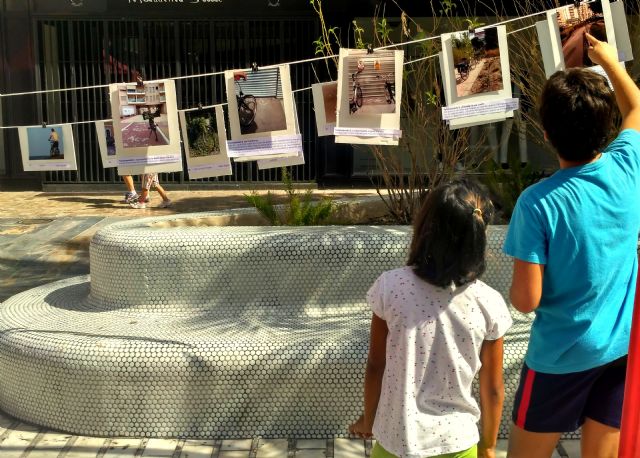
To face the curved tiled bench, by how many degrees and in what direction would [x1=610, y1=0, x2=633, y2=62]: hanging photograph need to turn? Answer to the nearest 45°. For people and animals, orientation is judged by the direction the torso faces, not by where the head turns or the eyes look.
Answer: approximately 45° to its right

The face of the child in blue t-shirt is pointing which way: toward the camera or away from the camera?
away from the camera

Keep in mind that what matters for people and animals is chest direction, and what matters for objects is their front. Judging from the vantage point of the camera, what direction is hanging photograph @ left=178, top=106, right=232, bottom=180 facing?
facing the viewer

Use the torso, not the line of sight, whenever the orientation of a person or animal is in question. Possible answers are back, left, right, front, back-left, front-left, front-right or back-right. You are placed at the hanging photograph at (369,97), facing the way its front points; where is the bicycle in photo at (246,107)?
right

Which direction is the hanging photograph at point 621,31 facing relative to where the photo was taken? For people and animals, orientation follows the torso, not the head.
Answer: toward the camera

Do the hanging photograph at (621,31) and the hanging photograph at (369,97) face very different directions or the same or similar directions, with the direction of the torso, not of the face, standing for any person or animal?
same or similar directions

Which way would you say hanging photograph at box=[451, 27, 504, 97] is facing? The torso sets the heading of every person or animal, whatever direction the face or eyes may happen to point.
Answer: toward the camera

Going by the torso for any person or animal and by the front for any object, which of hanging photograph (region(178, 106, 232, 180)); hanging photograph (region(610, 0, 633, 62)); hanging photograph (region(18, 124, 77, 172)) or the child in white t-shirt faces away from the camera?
the child in white t-shirt

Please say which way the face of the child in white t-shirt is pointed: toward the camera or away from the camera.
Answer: away from the camera

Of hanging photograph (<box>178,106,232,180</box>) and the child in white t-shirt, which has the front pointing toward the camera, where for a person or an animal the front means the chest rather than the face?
the hanging photograph

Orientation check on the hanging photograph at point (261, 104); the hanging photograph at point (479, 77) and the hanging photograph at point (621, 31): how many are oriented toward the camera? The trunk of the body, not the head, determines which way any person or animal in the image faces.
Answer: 3

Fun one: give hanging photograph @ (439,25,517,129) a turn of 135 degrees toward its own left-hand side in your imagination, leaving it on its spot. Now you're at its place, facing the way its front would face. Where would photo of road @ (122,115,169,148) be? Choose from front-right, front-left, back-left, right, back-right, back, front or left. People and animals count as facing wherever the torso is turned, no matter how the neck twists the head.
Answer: back-left

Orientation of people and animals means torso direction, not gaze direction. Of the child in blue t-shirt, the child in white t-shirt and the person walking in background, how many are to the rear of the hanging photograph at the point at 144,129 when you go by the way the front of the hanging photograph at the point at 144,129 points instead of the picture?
1

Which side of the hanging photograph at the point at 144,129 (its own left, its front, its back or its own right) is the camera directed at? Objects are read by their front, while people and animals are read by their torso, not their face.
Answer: front

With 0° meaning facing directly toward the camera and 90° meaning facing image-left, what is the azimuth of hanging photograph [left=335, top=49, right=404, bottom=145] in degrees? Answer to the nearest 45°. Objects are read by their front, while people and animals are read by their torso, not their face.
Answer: approximately 0°

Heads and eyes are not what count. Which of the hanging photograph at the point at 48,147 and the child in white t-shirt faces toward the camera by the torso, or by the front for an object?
the hanging photograph

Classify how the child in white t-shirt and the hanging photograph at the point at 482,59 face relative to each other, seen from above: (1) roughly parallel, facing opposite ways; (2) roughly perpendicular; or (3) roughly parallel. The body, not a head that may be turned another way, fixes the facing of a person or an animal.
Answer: roughly parallel, facing opposite ways
